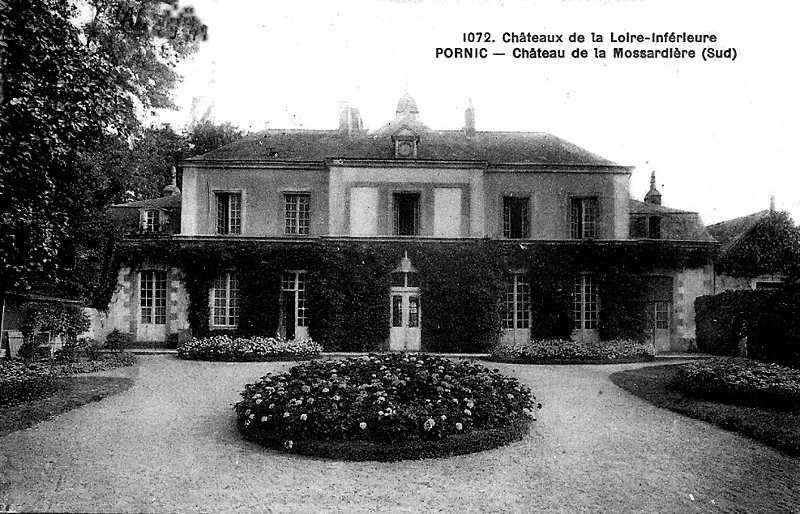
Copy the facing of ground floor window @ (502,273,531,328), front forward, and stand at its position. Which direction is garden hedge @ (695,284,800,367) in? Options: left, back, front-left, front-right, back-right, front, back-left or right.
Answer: left

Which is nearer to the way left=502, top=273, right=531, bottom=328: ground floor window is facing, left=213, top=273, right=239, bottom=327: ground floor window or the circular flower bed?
the circular flower bed

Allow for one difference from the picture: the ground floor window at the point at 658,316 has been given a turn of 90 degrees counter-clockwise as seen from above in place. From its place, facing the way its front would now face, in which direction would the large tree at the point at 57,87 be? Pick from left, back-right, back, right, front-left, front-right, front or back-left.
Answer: back-right

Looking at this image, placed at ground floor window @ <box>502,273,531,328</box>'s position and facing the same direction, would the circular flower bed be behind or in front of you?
in front

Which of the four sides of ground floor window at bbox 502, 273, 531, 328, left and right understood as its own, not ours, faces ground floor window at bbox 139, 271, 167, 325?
right

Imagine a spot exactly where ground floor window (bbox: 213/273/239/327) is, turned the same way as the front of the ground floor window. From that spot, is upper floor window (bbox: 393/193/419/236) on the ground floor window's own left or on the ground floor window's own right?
on the ground floor window's own left

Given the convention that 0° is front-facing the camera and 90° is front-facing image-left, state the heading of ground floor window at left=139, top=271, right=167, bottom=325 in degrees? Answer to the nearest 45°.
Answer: approximately 0°
